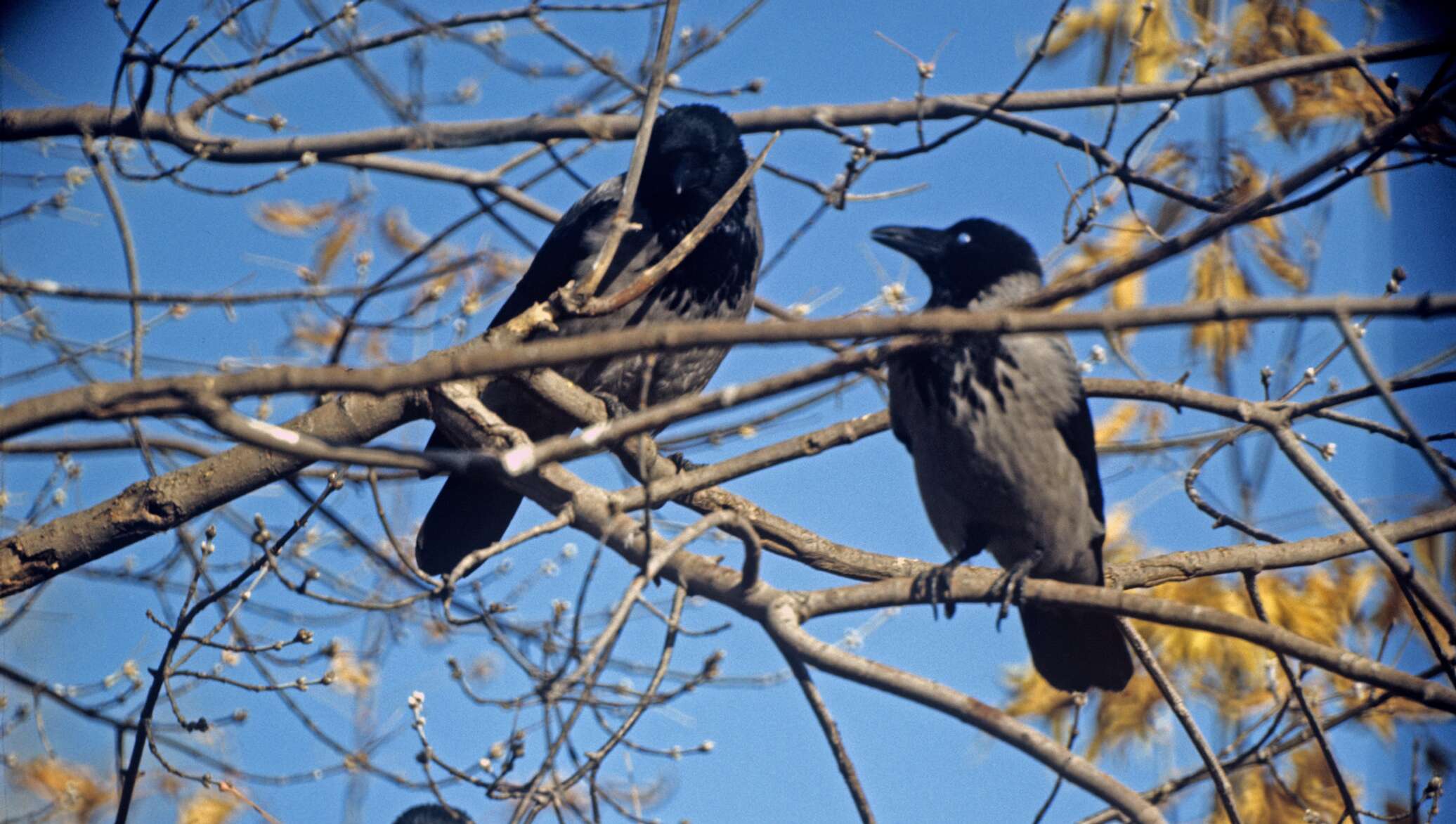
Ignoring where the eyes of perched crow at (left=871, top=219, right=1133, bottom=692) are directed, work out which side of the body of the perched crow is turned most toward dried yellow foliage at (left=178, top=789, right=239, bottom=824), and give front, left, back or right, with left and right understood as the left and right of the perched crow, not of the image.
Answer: right

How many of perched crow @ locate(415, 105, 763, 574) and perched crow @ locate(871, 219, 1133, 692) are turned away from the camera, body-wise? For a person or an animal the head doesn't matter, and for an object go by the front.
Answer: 0

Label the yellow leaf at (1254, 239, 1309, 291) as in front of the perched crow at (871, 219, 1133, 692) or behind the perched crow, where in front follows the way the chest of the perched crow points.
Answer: behind

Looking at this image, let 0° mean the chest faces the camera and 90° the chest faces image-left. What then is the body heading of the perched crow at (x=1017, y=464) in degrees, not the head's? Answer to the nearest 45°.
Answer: approximately 45°

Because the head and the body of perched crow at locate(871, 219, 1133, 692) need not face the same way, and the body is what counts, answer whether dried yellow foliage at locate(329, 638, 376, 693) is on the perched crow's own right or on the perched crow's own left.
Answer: on the perched crow's own right

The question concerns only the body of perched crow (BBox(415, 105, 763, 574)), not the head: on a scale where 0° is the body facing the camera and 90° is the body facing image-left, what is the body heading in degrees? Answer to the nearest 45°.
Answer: approximately 315°

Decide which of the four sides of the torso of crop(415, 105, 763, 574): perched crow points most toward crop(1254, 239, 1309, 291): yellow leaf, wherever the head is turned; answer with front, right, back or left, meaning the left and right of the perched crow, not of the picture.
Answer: left
